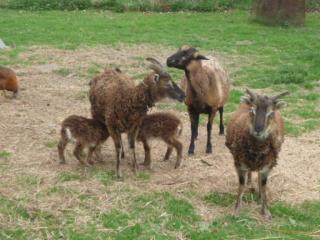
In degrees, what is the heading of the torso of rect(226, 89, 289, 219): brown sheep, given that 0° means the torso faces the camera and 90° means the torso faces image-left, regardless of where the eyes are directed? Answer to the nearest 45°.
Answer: approximately 0°

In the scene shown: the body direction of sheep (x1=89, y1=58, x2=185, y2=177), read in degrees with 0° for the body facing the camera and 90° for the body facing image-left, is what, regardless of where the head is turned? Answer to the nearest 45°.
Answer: approximately 315°

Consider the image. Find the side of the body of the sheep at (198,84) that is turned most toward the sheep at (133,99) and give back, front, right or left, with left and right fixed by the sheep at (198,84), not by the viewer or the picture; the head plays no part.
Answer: front

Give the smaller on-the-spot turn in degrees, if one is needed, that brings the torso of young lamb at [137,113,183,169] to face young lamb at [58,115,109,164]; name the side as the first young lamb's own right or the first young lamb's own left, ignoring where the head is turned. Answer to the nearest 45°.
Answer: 0° — it already faces it

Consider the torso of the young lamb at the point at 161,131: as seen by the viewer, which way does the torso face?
to the viewer's left

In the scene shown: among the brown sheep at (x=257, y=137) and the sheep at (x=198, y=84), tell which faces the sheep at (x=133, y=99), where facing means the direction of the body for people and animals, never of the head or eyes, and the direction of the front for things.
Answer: the sheep at (x=198, y=84)
